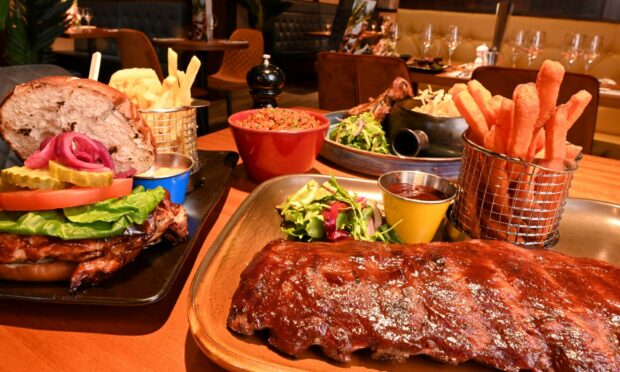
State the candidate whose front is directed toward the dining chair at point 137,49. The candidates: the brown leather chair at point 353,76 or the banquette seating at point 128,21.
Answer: the banquette seating

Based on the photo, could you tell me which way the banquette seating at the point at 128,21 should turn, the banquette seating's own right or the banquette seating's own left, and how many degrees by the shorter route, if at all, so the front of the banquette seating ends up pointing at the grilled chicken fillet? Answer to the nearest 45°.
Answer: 0° — it already faces it

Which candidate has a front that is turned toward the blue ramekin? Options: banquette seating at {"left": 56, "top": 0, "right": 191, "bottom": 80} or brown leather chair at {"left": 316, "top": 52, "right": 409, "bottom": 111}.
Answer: the banquette seating

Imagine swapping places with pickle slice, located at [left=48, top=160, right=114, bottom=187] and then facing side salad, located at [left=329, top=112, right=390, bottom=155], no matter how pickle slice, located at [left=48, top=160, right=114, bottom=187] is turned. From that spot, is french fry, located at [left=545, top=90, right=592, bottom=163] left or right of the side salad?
right

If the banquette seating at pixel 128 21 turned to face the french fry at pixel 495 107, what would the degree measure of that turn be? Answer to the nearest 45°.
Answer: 0° — it already faces it

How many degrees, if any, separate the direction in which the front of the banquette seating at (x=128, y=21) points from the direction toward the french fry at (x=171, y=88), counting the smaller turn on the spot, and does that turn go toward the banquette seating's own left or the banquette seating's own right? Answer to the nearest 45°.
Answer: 0° — it already faces it
